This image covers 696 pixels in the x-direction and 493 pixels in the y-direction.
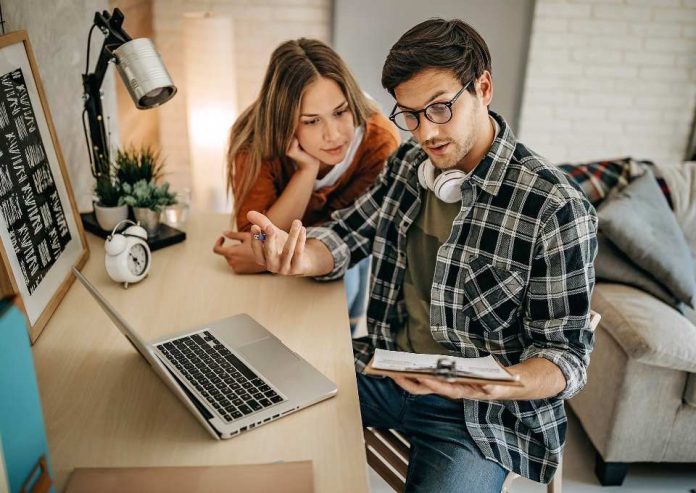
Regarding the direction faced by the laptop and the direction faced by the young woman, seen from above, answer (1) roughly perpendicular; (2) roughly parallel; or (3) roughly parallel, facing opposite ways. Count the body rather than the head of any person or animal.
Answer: roughly perpendicular

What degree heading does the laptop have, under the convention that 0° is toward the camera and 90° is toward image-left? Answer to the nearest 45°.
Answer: approximately 225°

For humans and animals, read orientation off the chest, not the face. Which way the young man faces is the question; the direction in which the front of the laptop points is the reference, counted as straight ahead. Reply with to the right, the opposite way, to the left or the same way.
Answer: the opposite way

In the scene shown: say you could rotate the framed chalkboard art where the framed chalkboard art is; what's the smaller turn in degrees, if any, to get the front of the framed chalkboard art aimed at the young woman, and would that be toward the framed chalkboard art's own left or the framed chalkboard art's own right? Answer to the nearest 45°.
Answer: approximately 45° to the framed chalkboard art's own left

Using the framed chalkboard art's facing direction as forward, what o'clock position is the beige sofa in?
The beige sofa is roughly at 11 o'clock from the framed chalkboard art.

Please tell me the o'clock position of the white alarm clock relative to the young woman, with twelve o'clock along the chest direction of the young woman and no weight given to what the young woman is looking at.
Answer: The white alarm clock is roughly at 3 o'clock from the young woman.

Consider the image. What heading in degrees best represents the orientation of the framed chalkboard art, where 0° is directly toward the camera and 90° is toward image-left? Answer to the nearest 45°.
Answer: approximately 315°

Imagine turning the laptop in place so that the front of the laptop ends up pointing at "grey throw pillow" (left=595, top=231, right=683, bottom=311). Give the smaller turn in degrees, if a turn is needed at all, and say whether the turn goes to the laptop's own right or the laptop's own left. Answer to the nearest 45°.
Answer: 0° — it already faces it
